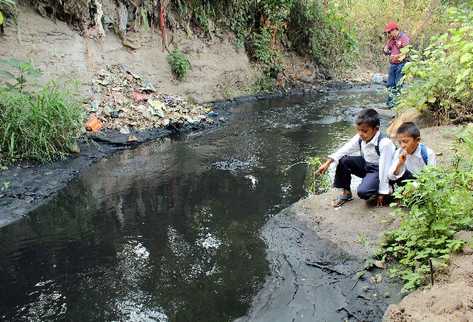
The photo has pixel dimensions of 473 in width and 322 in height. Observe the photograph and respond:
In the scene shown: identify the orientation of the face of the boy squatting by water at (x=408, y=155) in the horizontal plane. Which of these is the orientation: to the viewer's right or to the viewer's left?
to the viewer's left

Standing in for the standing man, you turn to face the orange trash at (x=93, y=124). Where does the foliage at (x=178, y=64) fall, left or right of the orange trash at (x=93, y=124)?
right

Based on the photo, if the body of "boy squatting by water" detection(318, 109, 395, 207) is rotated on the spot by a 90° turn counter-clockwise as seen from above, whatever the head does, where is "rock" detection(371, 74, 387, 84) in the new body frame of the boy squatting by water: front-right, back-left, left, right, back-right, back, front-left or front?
back-left

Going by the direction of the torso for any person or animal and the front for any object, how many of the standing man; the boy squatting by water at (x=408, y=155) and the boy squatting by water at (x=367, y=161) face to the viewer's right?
0

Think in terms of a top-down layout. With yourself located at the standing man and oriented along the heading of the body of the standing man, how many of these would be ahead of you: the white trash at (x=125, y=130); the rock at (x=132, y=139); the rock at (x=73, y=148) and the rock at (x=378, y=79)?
3

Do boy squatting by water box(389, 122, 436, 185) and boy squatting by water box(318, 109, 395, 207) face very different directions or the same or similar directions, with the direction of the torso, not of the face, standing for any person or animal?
same or similar directions

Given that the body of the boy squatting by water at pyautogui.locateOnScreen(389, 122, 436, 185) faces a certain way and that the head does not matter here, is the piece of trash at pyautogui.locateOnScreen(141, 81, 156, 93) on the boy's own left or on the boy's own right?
on the boy's own right

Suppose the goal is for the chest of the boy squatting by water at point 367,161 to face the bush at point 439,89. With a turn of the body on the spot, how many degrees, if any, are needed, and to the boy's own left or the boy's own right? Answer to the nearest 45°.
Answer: approximately 135° to the boy's own right

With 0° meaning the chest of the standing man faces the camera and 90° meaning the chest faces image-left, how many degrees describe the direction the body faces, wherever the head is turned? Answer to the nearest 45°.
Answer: approximately 45°

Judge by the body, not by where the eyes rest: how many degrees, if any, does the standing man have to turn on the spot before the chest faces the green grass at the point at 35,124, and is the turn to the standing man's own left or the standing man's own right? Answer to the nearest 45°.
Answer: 0° — they already face it

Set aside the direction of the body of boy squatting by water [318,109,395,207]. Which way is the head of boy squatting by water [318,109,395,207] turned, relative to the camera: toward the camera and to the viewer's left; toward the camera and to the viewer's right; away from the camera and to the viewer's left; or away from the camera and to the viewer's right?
toward the camera and to the viewer's left

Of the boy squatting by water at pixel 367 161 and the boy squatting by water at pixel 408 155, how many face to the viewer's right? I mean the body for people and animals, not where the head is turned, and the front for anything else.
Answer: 0

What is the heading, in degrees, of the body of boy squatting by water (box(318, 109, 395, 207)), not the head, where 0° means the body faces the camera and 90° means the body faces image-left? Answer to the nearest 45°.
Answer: approximately 45°

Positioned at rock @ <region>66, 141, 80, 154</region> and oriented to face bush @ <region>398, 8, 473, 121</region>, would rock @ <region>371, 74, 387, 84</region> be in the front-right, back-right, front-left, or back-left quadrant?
front-left

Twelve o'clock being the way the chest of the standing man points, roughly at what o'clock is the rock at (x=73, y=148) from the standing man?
The rock is roughly at 12 o'clock from the standing man.

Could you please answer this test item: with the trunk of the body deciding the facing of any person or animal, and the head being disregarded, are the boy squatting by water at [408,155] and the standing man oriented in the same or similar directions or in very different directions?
same or similar directions
